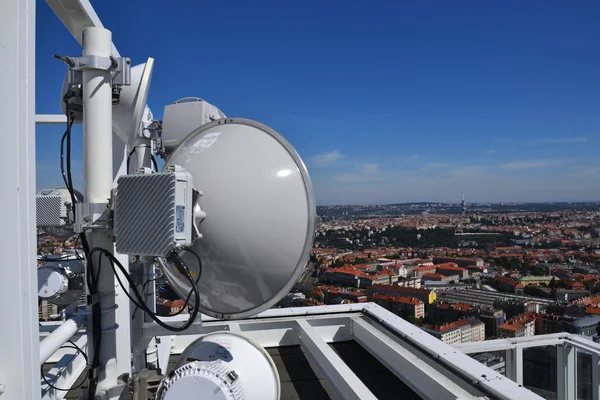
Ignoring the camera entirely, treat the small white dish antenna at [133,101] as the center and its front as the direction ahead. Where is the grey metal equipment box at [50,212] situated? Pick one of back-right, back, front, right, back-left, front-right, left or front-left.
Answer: back-left

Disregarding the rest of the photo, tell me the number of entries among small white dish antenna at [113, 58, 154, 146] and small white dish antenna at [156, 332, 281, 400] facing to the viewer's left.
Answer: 0

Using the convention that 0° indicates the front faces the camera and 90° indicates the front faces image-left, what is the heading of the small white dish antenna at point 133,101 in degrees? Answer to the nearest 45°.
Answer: approximately 270°
